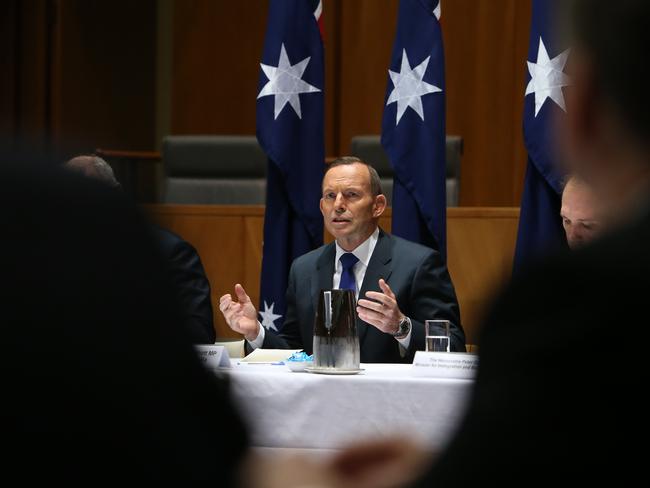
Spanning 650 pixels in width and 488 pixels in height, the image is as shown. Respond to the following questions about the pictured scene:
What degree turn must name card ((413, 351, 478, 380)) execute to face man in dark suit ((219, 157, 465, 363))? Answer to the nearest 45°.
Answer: approximately 180°

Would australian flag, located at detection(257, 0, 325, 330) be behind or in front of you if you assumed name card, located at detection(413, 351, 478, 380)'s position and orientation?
behind

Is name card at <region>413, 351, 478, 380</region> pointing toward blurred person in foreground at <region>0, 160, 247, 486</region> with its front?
yes

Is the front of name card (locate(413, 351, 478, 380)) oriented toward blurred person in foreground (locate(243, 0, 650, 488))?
yes

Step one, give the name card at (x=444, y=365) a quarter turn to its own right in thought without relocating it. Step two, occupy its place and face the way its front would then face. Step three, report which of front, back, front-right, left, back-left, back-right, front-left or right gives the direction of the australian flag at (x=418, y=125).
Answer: right

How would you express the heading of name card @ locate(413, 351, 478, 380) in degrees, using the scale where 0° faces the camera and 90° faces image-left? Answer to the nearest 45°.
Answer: approximately 0°

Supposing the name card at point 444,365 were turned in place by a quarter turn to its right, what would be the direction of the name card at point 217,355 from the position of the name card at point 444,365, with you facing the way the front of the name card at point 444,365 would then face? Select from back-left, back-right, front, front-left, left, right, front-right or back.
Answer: front

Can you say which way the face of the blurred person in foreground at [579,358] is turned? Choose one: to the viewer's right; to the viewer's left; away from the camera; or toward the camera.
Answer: away from the camera

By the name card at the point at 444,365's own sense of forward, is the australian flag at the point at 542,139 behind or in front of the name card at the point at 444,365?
behind
